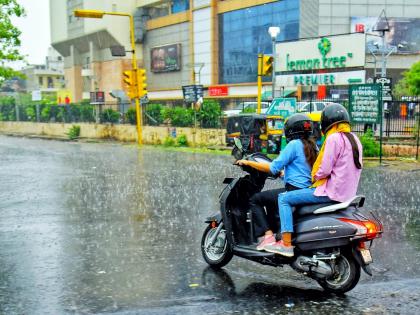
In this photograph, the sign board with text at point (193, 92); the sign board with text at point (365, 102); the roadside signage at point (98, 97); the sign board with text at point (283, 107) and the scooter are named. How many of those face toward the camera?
4

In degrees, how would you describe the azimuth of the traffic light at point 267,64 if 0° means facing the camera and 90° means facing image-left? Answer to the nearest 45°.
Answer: approximately 315°

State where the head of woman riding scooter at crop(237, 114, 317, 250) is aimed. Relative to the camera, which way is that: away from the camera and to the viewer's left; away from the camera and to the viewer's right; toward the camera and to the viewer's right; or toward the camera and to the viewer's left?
away from the camera and to the viewer's left

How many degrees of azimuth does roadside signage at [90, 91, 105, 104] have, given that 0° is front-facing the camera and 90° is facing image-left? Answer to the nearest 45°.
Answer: approximately 0°

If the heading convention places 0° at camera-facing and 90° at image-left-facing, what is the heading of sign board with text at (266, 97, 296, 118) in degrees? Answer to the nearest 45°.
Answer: approximately 0°

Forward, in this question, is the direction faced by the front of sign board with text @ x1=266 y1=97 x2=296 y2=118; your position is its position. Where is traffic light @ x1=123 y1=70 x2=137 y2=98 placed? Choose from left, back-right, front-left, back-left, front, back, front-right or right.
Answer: back-right

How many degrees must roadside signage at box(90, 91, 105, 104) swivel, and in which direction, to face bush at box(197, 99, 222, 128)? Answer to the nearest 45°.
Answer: approximately 45° to its left

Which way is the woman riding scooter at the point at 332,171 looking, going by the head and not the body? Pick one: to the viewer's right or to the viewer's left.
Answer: to the viewer's left
